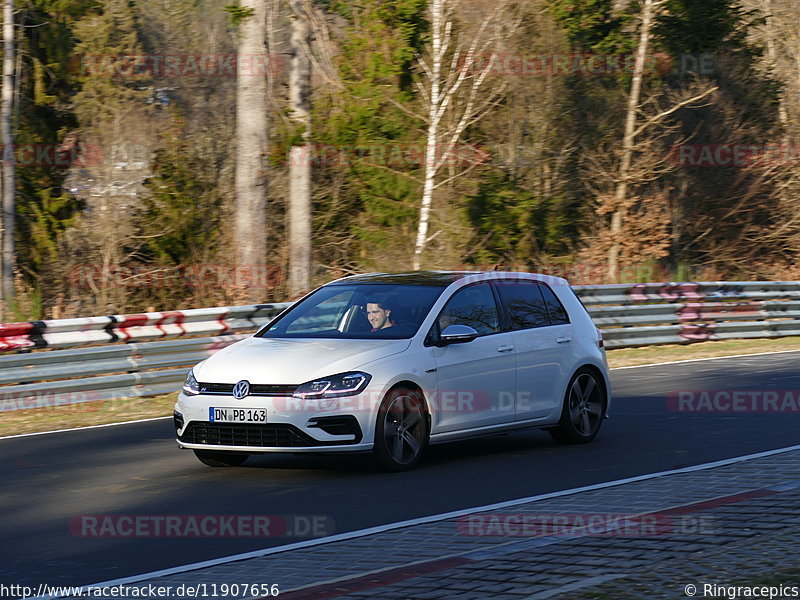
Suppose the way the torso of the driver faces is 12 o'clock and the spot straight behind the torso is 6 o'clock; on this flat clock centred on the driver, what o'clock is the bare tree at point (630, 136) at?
The bare tree is roughly at 5 o'clock from the driver.

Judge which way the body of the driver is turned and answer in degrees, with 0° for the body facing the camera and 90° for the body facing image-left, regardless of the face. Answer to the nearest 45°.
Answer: approximately 45°

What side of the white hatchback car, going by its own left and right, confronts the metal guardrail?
right

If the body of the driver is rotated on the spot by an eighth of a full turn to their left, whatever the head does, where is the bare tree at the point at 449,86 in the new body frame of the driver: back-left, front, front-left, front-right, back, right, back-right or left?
back

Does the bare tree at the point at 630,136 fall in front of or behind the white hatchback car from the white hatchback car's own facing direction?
behind

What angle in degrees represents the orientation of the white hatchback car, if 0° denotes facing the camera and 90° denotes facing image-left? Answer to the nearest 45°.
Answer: approximately 45°
